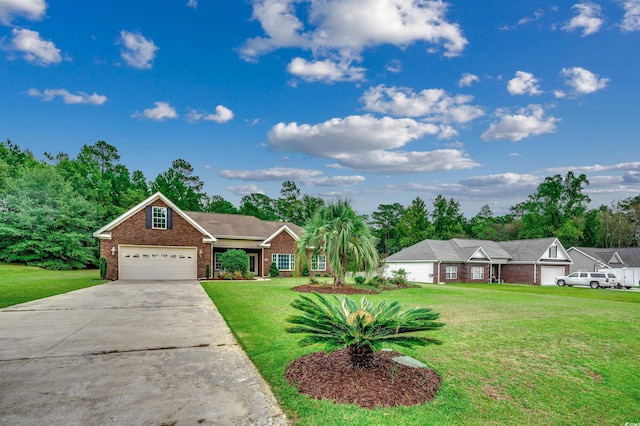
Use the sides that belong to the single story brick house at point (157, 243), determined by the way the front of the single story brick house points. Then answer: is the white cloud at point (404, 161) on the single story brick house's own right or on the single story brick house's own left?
on the single story brick house's own left

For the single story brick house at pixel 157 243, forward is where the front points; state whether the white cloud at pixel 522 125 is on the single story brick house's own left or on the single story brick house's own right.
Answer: on the single story brick house's own left

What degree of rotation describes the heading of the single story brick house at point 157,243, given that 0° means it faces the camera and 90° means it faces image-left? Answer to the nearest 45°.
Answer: approximately 0°

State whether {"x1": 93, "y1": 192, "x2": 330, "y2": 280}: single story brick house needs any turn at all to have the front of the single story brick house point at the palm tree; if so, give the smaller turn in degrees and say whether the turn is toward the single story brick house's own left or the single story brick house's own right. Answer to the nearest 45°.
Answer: approximately 45° to the single story brick house's own left

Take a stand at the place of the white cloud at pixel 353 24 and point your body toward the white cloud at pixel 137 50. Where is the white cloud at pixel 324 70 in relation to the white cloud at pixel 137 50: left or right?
right
